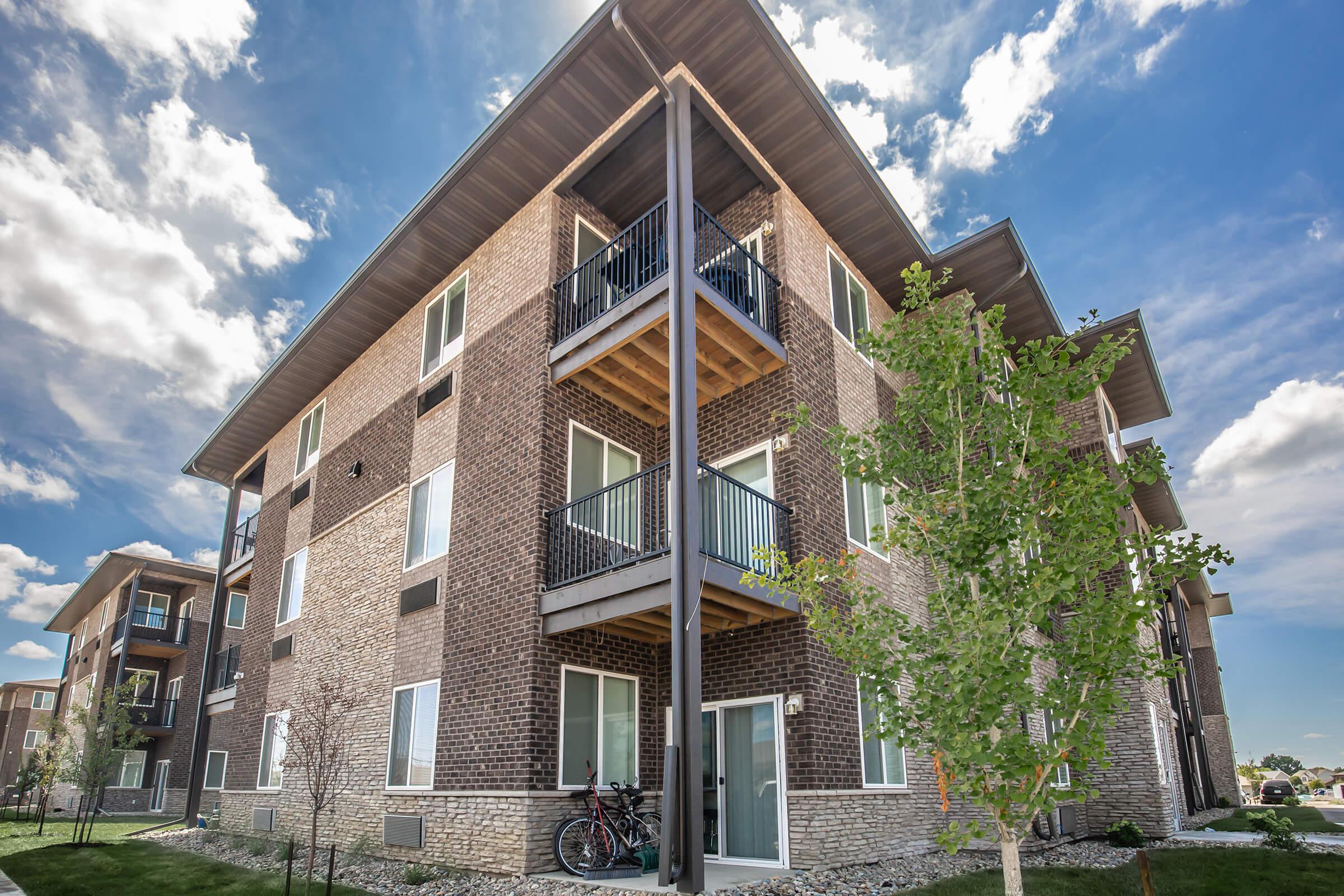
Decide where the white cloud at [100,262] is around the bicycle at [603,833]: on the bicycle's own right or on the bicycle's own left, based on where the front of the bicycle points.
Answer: on the bicycle's own right
